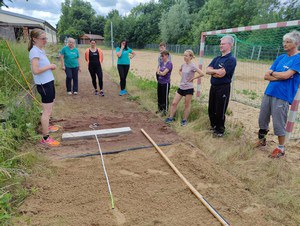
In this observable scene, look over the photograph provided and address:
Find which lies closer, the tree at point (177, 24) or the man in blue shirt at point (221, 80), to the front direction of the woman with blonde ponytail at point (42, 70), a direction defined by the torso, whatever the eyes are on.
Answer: the man in blue shirt

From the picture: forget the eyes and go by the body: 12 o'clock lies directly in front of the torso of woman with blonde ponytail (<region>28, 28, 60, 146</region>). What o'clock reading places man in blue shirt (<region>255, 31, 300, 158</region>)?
The man in blue shirt is roughly at 1 o'clock from the woman with blonde ponytail.

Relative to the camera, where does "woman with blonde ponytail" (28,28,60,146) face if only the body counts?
to the viewer's right

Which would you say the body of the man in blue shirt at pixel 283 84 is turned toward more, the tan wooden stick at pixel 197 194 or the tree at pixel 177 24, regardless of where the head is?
the tan wooden stick

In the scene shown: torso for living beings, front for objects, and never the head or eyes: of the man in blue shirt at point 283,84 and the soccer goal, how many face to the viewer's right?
0

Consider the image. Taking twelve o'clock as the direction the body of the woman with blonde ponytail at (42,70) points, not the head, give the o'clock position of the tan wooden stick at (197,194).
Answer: The tan wooden stick is roughly at 2 o'clock from the woman with blonde ponytail.

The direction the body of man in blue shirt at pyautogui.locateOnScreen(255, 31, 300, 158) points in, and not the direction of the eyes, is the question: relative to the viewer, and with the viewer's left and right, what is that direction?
facing the viewer and to the left of the viewer

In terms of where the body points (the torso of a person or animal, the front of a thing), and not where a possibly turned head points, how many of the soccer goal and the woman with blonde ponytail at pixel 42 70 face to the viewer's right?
1

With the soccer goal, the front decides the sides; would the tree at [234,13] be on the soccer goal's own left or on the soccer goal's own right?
on the soccer goal's own right

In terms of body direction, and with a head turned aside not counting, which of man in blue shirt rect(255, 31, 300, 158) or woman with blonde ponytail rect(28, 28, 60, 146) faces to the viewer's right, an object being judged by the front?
the woman with blonde ponytail

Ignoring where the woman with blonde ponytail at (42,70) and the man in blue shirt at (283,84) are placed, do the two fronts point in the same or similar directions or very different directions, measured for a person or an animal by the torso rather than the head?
very different directions

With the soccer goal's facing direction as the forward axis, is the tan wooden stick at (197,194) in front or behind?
in front

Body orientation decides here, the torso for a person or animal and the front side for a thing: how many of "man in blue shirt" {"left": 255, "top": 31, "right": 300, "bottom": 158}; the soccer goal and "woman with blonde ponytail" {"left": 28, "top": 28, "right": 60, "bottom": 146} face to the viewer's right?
1
